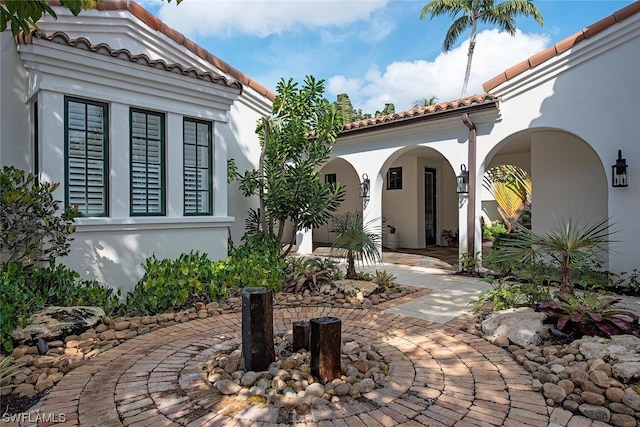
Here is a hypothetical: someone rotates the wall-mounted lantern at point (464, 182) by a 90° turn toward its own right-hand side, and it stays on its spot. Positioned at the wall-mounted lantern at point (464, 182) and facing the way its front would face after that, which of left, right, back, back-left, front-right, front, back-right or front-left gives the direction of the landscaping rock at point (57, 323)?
left

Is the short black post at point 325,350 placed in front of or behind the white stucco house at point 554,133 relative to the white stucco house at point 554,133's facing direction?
in front

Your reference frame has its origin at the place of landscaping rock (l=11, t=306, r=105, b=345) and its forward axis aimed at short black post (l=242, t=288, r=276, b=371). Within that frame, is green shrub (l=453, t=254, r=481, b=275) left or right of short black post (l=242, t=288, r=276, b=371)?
left

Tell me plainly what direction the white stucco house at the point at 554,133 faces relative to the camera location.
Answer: facing the viewer and to the left of the viewer

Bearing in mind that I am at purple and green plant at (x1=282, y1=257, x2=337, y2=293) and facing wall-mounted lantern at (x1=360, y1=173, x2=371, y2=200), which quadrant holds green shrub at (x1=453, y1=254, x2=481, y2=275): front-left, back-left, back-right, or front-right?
front-right

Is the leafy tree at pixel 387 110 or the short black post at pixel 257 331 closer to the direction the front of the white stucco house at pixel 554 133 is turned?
the short black post

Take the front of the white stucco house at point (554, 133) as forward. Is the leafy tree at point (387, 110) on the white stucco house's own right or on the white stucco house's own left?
on the white stucco house's own right

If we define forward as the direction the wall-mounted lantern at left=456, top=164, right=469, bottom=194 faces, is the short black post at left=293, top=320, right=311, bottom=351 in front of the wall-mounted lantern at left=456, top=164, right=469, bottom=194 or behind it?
in front

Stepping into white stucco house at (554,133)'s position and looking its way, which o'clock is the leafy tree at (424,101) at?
The leafy tree is roughly at 4 o'clock from the white stucco house.

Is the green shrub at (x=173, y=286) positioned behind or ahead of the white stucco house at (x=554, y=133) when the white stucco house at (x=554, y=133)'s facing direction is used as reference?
ahead

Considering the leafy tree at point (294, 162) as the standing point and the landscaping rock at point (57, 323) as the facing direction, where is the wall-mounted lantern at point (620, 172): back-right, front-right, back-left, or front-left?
back-left

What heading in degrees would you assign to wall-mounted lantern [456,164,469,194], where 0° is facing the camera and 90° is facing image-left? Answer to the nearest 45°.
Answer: approximately 45°
